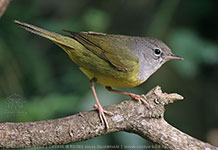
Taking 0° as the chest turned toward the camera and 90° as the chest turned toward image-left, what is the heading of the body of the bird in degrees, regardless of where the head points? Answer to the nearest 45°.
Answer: approximately 270°
